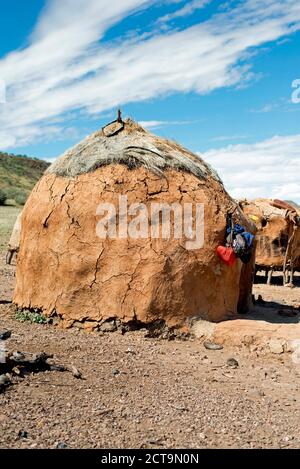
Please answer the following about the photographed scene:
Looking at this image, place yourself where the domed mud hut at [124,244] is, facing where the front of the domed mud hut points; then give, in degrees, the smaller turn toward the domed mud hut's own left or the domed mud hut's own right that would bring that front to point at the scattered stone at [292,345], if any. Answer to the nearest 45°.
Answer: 0° — it already faces it

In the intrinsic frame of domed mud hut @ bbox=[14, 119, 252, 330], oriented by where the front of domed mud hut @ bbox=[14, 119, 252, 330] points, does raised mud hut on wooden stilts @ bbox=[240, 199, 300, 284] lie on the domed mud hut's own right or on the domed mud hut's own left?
on the domed mud hut's own left

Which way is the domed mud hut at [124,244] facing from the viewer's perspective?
to the viewer's right

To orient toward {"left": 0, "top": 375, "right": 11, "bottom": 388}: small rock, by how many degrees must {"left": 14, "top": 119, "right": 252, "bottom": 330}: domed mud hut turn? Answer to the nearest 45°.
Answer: approximately 135° to its right

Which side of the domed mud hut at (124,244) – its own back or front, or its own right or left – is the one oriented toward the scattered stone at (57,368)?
right

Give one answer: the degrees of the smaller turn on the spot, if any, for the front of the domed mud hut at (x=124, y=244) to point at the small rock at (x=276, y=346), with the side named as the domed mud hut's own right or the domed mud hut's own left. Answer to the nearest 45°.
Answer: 0° — it already faces it
